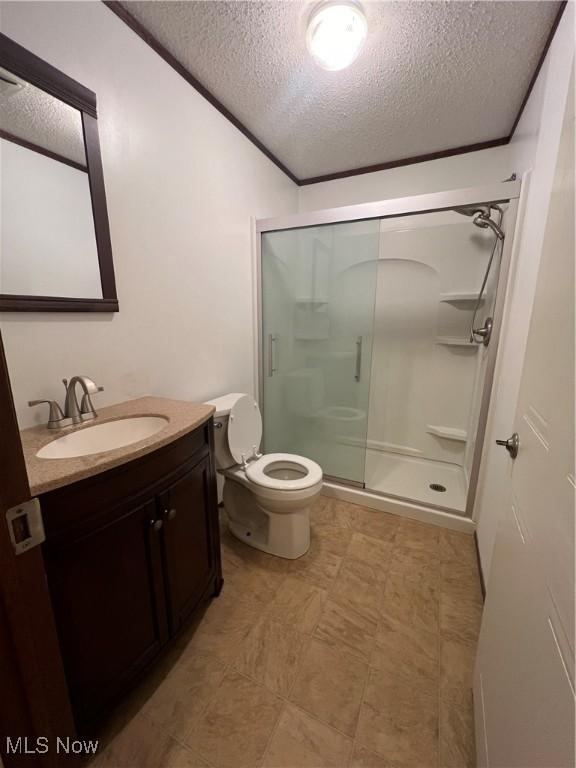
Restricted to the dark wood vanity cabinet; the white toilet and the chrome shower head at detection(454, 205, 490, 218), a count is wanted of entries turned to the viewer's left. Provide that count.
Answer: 1

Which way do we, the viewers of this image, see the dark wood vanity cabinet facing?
facing the viewer and to the right of the viewer

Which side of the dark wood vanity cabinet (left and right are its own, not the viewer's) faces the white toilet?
left

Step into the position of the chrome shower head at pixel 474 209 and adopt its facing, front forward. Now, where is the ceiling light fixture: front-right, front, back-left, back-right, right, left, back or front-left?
front-left

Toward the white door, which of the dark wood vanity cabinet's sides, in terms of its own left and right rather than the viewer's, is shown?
front

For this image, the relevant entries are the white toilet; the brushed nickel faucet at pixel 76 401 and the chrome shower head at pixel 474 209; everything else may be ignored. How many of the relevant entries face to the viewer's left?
1

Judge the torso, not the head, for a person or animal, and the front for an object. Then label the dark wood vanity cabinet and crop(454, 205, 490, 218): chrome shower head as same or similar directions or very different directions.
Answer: very different directions

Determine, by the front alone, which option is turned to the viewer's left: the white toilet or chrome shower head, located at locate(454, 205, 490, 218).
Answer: the chrome shower head

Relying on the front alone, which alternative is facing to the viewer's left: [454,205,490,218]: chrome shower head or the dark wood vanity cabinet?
the chrome shower head

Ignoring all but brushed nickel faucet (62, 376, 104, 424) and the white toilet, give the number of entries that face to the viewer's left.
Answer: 0

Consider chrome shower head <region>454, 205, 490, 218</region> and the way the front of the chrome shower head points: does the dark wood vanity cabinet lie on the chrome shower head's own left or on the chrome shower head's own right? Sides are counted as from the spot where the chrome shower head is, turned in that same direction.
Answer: on the chrome shower head's own left

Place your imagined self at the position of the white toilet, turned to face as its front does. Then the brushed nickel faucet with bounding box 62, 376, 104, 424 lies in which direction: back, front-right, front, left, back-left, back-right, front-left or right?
right

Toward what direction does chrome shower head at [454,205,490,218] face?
to the viewer's left
